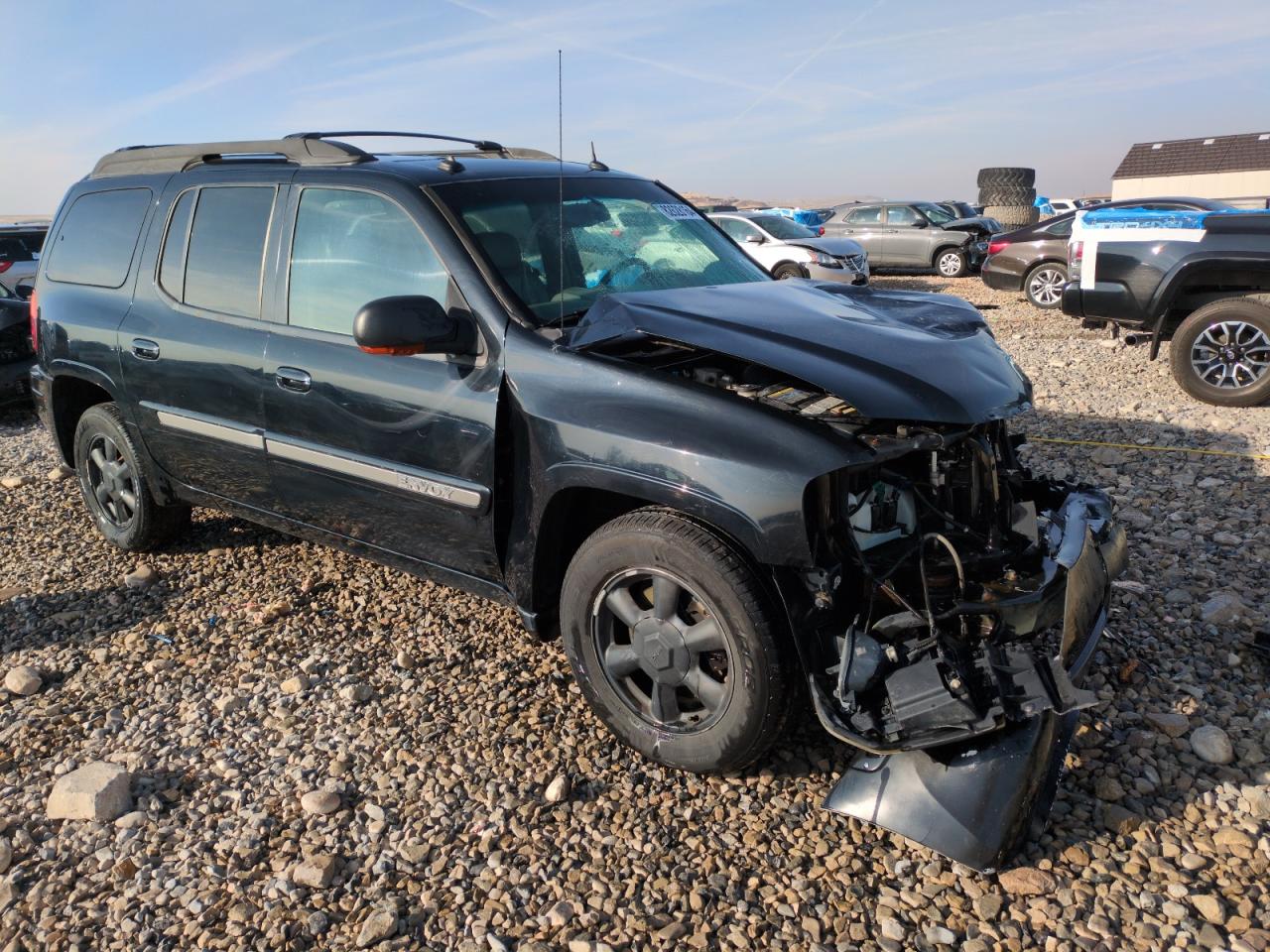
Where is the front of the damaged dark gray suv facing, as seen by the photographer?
facing the viewer and to the right of the viewer

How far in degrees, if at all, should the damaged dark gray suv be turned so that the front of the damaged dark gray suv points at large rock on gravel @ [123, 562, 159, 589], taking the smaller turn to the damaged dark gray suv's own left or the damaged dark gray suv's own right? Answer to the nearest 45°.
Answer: approximately 180°

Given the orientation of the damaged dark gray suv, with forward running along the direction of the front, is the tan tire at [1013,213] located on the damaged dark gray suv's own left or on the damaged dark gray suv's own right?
on the damaged dark gray suv's own left

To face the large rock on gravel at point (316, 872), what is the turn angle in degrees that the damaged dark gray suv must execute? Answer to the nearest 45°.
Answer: approximately 90° to its right

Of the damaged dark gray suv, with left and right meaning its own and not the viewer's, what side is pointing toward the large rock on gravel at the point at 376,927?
right

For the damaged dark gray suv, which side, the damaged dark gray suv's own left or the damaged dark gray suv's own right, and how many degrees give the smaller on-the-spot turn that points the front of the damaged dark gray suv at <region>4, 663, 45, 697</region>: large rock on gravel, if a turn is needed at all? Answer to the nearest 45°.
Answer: approximately 135° to the damaged dark gray suv's own right

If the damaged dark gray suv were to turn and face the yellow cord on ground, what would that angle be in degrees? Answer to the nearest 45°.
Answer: approximately 90° to its left

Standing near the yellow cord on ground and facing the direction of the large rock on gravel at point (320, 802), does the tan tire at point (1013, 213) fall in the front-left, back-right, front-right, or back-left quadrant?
back-right

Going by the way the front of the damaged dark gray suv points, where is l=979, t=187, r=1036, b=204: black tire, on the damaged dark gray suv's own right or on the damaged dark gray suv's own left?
on the damaged dark gray suv's own left

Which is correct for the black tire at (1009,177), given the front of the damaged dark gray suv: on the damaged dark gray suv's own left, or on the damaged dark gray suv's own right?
on the damaged dark gray suv's own left

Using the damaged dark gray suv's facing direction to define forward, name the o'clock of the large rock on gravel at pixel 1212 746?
The large rock on gravel is roughly at 11 o'clock from the damaged dark gray suv.
